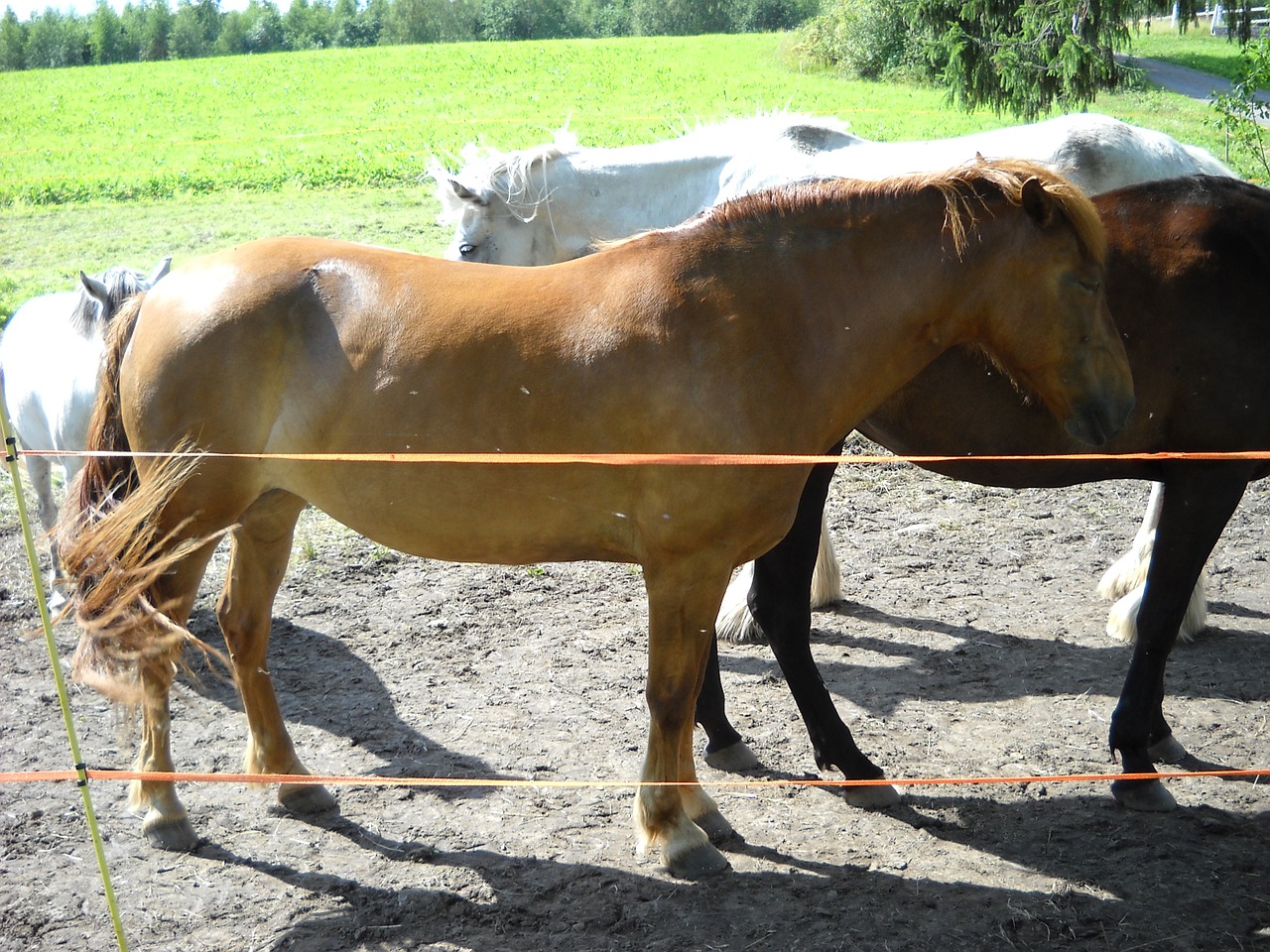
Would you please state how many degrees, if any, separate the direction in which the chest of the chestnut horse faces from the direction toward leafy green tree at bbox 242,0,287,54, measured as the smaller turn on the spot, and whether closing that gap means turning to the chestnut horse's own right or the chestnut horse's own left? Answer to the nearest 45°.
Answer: approximately 90° to the chestnut horse's own left

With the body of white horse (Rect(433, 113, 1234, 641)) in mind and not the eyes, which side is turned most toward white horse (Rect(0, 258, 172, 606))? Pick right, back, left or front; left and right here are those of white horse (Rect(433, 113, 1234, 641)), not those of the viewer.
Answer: front

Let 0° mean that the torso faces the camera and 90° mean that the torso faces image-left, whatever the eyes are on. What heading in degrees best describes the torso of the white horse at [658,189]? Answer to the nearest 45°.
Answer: approximately 90°

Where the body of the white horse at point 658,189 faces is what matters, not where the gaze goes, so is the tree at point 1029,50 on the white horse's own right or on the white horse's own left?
on the white horse's own right

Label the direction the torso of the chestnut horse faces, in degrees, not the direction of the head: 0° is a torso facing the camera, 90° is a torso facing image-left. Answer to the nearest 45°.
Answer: approximately 270°

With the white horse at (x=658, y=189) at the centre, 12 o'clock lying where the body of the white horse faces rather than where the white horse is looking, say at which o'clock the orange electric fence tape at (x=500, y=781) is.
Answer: The orange electric fence tape is roughly at 9 o'clock from the white horse.
